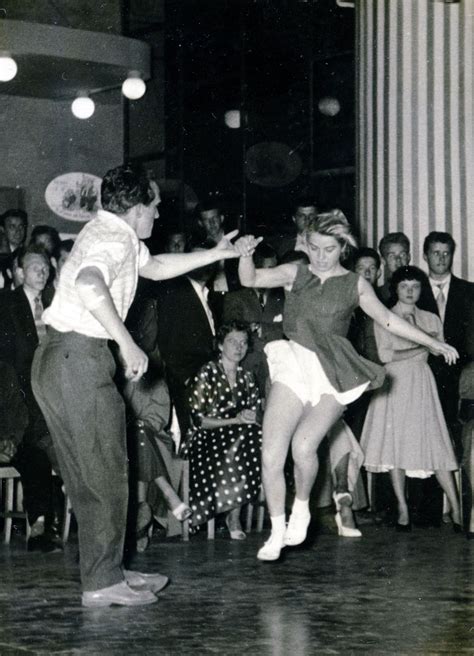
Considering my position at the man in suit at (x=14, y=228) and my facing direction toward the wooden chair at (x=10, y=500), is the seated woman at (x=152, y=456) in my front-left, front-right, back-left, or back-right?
front-left

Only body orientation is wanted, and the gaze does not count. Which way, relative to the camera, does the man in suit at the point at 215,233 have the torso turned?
toward the camera

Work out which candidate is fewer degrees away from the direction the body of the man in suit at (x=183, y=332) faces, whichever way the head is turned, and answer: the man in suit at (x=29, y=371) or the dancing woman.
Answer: the dancing woman

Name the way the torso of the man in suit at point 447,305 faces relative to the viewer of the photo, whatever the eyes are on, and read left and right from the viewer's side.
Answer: facing the viewer

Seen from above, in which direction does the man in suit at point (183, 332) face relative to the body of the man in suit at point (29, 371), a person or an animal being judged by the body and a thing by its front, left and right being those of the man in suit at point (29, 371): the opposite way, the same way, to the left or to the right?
the same way

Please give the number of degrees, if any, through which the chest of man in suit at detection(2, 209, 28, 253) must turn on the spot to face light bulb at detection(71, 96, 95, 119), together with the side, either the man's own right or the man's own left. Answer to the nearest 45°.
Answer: approximately 135° to the man's own left

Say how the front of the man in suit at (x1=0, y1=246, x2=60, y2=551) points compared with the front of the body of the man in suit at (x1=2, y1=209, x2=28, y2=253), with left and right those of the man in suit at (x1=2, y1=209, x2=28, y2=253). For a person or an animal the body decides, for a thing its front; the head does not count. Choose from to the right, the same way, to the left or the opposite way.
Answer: the same way

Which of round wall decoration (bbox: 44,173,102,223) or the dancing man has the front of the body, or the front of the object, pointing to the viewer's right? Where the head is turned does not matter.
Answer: the dancing man

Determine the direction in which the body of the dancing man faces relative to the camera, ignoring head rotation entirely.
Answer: to the viewer's right

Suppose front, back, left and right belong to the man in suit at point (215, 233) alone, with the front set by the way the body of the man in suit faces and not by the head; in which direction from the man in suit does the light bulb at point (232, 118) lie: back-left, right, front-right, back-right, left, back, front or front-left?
back

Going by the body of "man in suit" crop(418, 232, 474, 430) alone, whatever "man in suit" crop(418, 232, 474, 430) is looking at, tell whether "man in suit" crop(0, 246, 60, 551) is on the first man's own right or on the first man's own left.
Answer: on the first man's own right

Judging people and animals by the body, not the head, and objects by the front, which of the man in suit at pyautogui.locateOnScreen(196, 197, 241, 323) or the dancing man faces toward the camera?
the man in suit

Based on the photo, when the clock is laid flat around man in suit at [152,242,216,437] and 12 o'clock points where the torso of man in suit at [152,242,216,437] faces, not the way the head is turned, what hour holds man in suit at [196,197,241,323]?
man in suit at [196,197,241,323] is roughly at 8 o'clock from man in suit at [152,242,216,437].

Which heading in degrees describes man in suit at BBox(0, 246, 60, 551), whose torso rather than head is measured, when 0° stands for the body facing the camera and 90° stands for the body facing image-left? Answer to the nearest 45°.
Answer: approximately 315°

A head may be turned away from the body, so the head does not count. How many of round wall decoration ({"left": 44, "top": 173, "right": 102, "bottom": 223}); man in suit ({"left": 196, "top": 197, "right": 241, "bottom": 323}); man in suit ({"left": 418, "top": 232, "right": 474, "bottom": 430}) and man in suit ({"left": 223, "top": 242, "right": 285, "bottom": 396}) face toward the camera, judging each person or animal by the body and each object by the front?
4

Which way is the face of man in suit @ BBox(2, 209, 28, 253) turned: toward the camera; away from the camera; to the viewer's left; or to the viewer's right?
toward the camera

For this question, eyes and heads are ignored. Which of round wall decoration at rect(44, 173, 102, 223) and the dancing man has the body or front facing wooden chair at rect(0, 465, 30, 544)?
the round wall decoration
